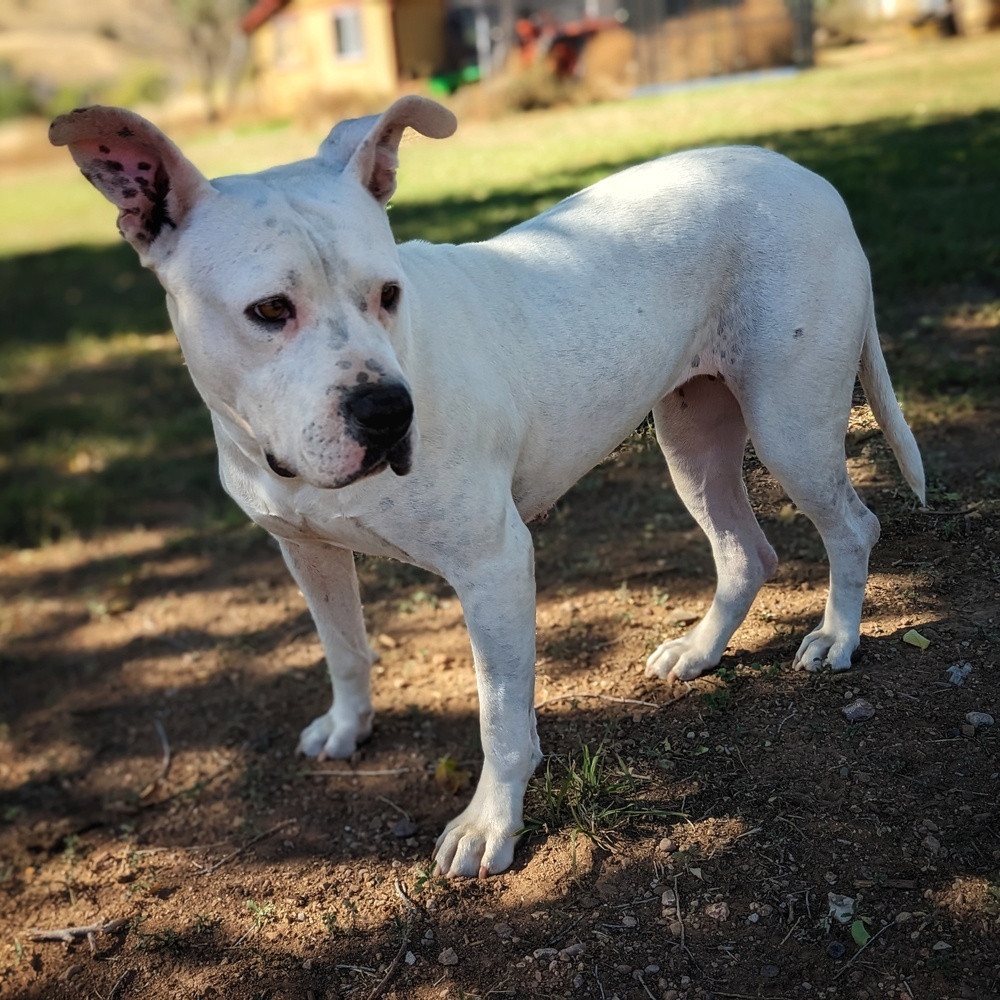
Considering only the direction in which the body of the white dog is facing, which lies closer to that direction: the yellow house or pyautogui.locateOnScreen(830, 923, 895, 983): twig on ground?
the twig on ground

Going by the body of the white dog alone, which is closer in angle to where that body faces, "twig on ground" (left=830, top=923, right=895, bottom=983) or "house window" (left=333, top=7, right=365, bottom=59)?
the twig on ground

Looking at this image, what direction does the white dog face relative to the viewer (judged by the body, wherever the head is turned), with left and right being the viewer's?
facing the viewer and to the left of the viewer

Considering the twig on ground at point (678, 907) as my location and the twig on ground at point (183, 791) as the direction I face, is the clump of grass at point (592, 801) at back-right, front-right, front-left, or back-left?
front-right

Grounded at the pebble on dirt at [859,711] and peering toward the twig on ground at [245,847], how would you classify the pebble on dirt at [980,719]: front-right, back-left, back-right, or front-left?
back-left

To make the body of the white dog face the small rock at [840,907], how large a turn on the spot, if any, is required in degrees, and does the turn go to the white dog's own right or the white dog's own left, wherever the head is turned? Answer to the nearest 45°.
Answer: approximately 90° to the white dog's own left
